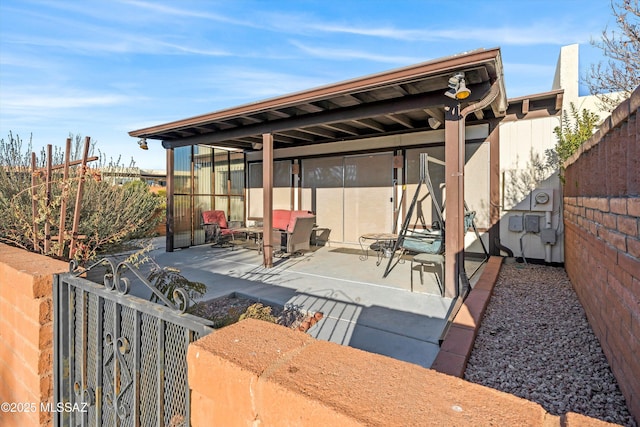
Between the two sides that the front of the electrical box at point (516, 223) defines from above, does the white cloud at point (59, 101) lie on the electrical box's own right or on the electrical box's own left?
on the electrical box's own right

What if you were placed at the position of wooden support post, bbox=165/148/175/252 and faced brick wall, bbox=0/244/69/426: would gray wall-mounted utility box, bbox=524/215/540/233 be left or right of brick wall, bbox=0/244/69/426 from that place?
left

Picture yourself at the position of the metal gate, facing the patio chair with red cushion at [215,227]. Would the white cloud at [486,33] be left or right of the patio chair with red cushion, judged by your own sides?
right
